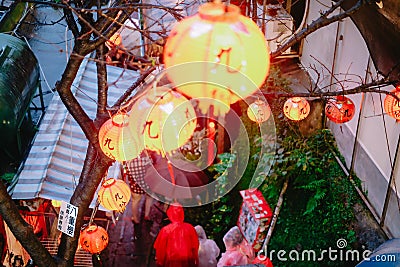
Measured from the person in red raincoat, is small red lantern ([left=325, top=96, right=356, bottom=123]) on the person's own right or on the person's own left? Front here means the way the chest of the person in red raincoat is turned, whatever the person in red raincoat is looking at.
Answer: on the person's own right

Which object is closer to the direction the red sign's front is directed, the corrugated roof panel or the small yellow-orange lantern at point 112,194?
the small yellow-orange lantern

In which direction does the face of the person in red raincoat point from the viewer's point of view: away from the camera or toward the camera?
away from the camera

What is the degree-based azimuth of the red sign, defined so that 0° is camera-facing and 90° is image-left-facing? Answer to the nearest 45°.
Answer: approximately 45°

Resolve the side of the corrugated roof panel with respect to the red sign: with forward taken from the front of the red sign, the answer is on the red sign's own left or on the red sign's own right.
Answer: on the red sign's own right

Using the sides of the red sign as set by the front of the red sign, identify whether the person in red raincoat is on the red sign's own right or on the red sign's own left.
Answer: on the red sign's own right

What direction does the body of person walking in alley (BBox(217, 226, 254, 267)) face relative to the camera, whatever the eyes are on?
away from the camera

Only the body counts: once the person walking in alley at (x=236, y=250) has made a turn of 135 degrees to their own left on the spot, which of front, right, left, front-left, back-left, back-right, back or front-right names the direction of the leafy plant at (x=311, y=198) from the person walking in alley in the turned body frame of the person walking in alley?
back

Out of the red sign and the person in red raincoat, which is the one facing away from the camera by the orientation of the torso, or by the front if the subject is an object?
the person in red raincoat

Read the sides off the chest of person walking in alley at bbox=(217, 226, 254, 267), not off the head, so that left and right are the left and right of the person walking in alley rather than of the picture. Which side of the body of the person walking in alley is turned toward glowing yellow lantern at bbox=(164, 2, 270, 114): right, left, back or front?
back

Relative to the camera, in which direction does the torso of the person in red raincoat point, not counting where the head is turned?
away from the camera

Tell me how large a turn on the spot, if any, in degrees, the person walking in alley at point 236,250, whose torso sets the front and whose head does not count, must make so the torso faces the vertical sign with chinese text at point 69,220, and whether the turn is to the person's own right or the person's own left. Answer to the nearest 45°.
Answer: approximately 135° to the person's own left

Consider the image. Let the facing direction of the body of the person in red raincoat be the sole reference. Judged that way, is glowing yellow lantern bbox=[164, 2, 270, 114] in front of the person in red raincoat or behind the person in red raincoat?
behind
